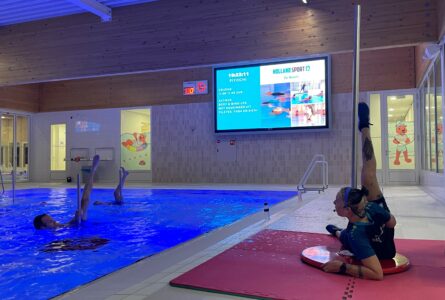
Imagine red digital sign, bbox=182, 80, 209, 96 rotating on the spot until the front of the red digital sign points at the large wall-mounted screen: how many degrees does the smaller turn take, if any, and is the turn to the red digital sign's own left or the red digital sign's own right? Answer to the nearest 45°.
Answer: approximately 45° to the red digital sign's own left

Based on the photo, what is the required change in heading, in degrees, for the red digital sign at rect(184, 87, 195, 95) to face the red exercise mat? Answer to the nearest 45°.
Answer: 0° — it already faces it

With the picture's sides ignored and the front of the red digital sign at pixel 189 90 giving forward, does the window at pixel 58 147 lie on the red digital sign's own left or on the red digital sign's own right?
on the red digital sign's own right

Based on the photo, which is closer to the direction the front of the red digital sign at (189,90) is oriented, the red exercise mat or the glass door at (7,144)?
the red exercise mat

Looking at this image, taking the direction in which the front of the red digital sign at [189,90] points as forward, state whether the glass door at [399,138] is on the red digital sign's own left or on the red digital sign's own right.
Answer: on the red digital sign's own left

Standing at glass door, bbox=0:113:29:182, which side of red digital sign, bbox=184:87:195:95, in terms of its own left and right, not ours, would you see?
right

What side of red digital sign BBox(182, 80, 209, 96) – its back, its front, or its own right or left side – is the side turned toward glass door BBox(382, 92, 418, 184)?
left

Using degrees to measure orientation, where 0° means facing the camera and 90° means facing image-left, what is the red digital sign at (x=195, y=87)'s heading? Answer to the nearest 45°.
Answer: approximately 0°

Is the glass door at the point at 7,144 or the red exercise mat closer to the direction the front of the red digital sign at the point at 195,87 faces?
the red exercise mat
